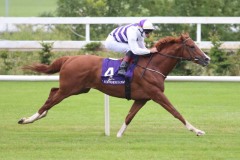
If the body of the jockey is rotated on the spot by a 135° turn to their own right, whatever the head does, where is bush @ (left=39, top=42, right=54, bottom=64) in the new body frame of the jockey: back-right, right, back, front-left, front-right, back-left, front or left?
back-right

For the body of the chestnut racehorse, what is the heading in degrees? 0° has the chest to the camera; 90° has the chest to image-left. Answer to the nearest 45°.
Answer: approximately 270°

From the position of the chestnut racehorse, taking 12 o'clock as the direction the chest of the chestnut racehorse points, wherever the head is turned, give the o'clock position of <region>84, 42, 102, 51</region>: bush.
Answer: The bush is roughly at 9 o'clock from the chestnut racehorse.

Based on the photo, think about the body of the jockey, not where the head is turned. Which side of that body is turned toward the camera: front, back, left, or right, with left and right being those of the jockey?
right

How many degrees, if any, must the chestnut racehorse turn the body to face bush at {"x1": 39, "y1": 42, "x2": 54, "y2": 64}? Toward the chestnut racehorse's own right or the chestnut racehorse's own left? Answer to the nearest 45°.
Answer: approximately 90° to the chestnut racehorse's own left

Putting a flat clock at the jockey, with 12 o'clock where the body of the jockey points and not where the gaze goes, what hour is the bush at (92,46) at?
The bush is roughly at 9 o'clock from the jockey.
